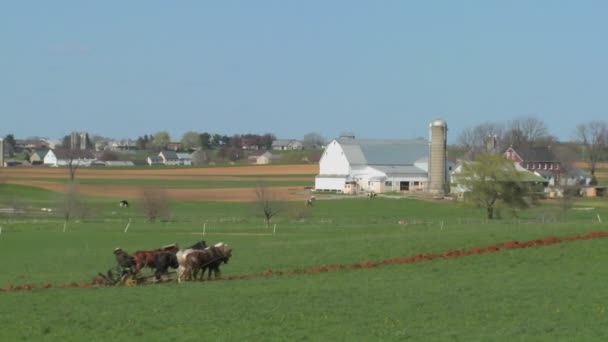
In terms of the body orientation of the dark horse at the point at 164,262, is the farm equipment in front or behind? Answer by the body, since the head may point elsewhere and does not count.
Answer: behind

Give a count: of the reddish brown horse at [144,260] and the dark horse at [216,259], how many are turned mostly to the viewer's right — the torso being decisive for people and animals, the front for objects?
2

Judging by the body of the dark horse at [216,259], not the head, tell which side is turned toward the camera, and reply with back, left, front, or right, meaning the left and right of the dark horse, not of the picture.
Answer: right

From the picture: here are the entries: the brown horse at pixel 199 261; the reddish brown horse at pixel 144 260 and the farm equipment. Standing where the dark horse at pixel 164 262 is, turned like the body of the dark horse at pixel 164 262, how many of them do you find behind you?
2

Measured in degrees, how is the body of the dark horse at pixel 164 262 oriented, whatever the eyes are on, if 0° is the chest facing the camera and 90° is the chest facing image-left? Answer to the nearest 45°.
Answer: approximately 270°

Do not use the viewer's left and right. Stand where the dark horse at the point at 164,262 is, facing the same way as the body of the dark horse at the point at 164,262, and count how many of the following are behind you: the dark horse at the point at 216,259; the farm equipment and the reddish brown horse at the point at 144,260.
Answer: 2

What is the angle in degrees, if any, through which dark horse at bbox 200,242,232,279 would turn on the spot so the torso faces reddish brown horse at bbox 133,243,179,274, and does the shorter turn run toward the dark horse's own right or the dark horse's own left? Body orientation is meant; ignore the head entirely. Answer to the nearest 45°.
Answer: approximately 180°

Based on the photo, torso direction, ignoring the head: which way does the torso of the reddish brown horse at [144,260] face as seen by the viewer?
to the viewer's right

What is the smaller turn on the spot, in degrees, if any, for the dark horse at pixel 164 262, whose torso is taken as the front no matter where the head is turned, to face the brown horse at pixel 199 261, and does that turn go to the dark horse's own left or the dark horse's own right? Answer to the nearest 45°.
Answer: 0° — it already faces it
